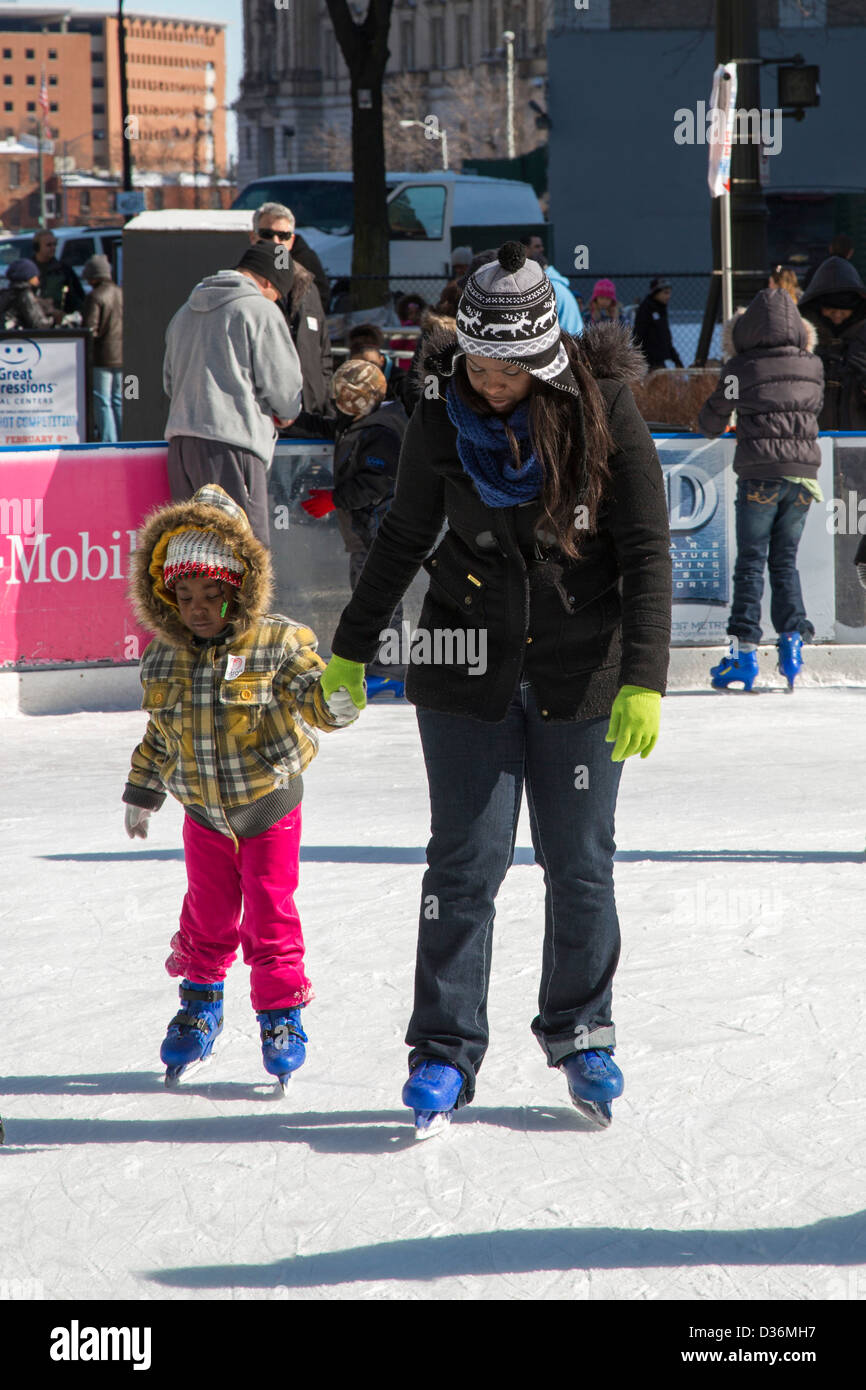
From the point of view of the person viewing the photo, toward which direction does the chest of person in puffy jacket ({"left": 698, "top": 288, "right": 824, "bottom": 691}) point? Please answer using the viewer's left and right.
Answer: facing away from the viewer

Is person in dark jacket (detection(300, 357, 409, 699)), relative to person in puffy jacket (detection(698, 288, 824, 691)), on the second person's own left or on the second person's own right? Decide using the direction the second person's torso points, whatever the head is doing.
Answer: on the second person's own left

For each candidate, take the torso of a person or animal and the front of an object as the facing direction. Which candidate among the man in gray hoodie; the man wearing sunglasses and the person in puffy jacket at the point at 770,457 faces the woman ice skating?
the man wearing sunglasses

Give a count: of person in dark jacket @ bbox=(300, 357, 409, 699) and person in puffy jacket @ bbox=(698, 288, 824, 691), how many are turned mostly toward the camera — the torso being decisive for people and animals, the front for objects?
0

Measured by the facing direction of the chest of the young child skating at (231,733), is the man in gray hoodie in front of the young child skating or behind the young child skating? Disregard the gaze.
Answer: behind

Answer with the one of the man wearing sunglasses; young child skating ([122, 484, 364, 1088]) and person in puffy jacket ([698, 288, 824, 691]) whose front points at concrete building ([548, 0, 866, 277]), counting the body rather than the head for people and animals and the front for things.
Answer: the person in puffy jacket

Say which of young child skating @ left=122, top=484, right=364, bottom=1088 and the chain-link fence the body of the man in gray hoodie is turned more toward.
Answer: the chain-link fence

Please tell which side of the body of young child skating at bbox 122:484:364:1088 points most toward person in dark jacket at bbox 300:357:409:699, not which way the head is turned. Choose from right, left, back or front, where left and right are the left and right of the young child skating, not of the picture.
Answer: back

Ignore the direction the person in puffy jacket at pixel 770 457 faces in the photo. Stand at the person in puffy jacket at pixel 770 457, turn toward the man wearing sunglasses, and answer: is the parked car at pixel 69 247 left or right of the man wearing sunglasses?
right

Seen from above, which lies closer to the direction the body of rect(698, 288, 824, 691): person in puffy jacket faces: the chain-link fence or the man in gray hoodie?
the chain-link fence

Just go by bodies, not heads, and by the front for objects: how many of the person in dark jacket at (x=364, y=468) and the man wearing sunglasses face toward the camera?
1

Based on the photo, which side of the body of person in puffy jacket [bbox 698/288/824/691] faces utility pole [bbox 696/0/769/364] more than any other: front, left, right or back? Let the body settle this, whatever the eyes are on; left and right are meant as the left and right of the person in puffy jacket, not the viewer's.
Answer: front

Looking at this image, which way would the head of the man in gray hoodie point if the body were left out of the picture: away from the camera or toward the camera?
away from the camera

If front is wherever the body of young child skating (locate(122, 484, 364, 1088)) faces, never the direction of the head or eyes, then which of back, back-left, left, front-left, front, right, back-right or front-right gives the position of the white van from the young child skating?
back
